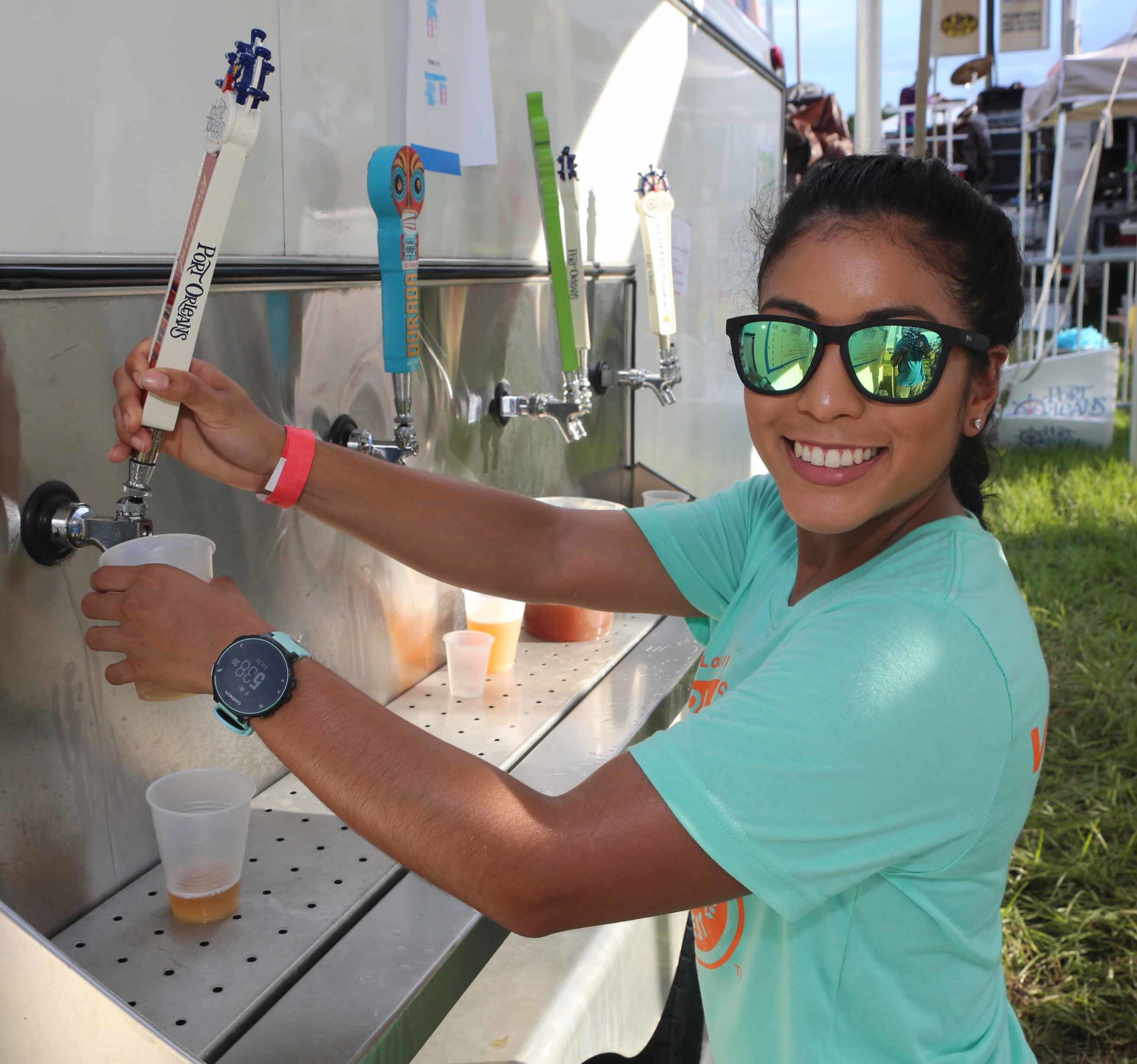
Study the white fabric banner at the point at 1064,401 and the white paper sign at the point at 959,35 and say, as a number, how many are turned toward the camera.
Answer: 2

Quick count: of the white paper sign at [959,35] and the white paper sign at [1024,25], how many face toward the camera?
2

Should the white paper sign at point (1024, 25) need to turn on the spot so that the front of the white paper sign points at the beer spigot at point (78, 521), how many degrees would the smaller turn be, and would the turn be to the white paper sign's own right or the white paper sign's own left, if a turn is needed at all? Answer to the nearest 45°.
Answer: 0° — it already faces it

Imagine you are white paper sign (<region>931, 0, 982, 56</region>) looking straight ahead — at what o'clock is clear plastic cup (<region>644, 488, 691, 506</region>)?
The clear plastic cup is roughly at 12 o'clock from the white paper sign.
